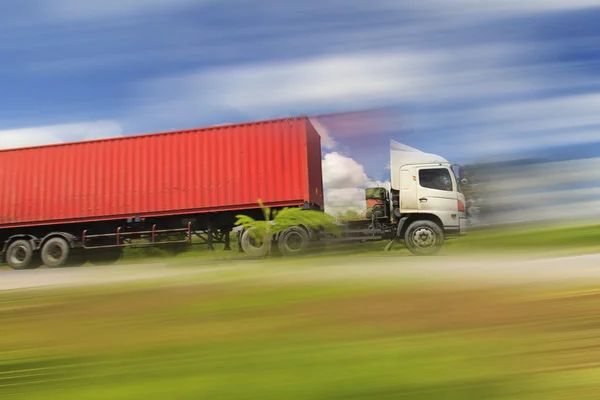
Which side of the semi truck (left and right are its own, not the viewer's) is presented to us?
right

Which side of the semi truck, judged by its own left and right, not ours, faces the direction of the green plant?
right
